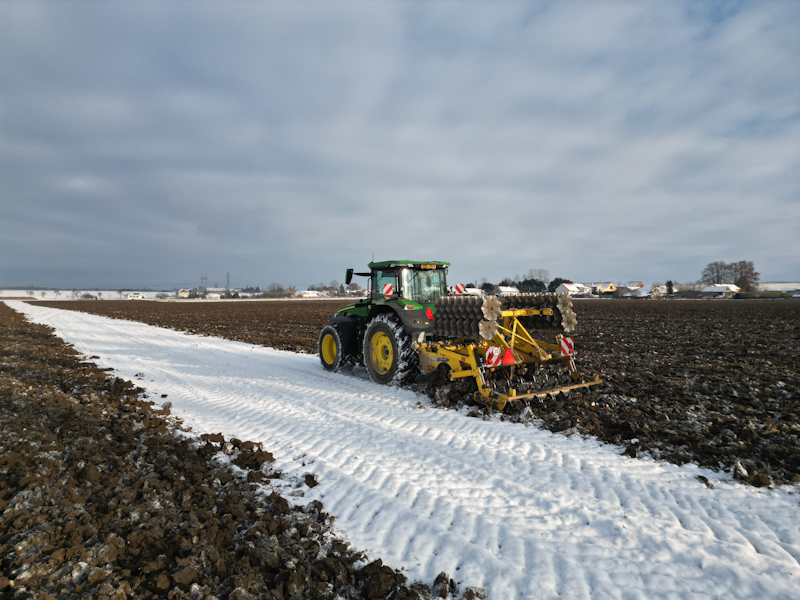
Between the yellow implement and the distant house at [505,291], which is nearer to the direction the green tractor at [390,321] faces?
the distant house

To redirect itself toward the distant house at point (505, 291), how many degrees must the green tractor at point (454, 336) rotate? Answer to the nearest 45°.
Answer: approximately 45° to its right

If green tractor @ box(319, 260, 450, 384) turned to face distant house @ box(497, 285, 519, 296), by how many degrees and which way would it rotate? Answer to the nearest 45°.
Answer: approximately 90° to its right

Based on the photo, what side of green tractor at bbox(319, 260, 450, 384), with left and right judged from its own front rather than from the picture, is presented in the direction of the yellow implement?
back

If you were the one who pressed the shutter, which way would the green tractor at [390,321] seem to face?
facing away from the viewer and to the left of the viewer
